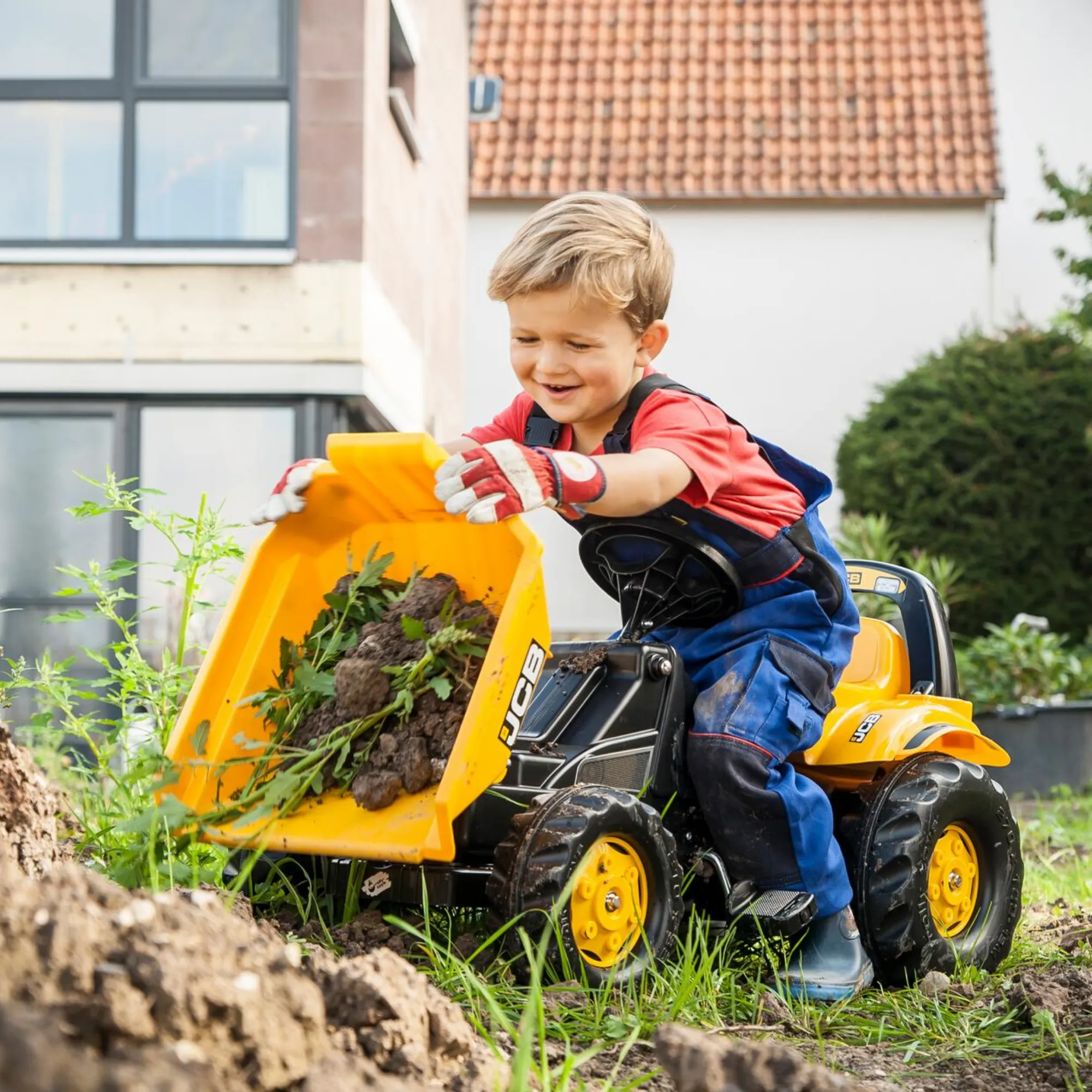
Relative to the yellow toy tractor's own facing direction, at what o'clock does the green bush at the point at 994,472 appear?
The green bush is roughly at 5 o'clock from the yellow toy tractor.

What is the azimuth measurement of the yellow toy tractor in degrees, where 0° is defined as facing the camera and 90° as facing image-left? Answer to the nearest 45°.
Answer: approximately 45°

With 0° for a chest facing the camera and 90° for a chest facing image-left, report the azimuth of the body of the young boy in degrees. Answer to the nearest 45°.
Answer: approximately 45°

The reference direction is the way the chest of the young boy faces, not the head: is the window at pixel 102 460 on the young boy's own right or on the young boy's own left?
on the young boy's own right

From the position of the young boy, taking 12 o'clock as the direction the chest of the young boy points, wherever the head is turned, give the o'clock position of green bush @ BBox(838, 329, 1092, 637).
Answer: The green bush is roughly at 5 o'clock from the young boy.

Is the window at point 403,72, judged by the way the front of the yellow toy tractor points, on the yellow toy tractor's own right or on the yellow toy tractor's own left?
on the yellow toy tractor's own right

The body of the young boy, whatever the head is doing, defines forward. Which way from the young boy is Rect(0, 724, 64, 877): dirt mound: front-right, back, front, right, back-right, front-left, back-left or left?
front-right
